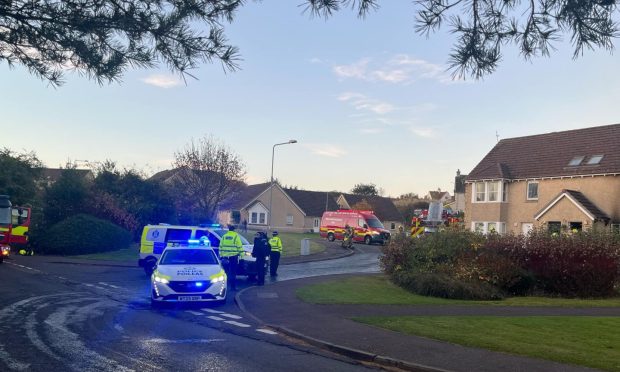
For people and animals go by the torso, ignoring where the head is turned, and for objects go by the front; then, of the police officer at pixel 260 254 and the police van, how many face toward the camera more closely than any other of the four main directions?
0

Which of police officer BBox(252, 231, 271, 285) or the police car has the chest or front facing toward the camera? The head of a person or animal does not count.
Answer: the police car

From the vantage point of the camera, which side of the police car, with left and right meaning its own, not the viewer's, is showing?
front

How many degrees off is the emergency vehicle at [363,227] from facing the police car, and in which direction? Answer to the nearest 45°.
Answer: approximately 45° to its right

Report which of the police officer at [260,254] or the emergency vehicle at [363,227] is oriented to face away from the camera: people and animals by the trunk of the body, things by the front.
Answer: the police officer

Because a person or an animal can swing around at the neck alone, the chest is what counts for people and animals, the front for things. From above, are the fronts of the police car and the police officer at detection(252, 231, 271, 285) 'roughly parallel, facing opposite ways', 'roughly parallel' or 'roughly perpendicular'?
roughly parallel, facing opposite ways

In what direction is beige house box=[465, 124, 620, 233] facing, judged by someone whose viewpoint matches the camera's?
facing the viewer and to the left of the viewer

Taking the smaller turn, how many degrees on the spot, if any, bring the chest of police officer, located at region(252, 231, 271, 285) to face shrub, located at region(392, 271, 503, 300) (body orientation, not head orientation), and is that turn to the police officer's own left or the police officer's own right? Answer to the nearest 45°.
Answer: approximately 135° to the police officer's own right

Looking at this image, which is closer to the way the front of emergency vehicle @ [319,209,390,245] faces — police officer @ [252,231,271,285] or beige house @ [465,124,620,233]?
the beige house

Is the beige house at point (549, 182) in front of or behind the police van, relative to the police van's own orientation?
in front

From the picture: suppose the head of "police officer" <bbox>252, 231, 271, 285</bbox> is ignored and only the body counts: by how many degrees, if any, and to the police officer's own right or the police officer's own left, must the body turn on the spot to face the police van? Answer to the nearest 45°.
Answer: approximately 45° to the police officer's own left

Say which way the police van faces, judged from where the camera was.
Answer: facing to the right of the viewer

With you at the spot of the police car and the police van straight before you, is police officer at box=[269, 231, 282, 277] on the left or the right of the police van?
right

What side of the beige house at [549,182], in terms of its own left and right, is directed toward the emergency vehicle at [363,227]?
right

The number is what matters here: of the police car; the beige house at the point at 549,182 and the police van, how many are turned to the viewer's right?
1

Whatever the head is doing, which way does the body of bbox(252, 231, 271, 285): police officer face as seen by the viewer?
away from the camera

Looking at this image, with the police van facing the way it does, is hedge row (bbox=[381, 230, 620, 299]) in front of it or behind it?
in front
